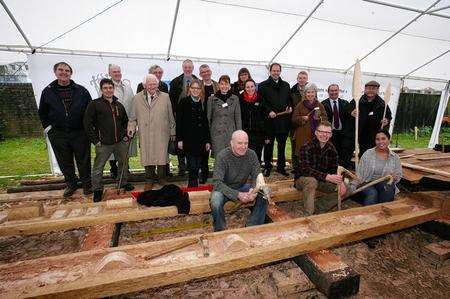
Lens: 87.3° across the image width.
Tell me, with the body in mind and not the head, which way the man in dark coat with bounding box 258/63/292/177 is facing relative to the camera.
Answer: toward the camera

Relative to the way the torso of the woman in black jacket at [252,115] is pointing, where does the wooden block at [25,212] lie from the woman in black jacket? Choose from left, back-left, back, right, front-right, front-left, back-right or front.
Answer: front-right

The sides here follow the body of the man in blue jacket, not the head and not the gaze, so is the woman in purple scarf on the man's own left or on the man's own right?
on the man's own left

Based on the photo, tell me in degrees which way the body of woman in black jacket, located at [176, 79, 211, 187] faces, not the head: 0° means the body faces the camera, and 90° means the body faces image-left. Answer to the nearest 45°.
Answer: approximately 0°

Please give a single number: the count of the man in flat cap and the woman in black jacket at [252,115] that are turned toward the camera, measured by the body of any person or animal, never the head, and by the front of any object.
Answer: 2

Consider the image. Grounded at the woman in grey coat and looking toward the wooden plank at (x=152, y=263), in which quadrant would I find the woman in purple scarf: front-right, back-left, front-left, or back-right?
back-left

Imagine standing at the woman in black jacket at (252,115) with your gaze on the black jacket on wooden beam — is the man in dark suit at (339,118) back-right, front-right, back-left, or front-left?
back-left

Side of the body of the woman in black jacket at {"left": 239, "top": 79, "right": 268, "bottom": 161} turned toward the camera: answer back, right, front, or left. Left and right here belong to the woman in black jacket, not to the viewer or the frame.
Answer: front

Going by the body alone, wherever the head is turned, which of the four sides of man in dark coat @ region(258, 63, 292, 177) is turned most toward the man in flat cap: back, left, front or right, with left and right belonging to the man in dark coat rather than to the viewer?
left

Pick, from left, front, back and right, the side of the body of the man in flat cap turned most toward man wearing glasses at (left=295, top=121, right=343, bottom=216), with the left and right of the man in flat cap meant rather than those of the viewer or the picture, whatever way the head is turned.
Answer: front

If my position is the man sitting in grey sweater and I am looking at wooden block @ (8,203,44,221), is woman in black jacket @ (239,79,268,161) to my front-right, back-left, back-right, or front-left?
back-right

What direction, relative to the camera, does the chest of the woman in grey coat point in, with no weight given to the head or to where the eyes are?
toward the camera
